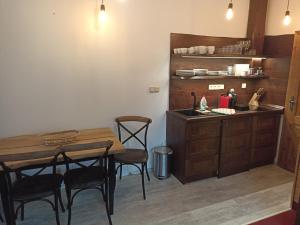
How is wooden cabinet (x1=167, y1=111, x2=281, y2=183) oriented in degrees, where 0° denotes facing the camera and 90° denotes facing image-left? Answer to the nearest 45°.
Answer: approximately 315°

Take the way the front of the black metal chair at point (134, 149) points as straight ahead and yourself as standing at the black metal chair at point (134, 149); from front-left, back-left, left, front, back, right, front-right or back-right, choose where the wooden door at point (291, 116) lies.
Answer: back-left

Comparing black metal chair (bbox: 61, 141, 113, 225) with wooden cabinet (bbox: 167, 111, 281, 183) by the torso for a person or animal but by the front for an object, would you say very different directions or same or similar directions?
very different directions

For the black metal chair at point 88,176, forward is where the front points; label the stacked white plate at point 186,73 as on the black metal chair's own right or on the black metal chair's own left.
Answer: on the black metal chair's own right

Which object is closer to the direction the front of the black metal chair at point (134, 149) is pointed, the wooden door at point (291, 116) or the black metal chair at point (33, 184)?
the black metal chair

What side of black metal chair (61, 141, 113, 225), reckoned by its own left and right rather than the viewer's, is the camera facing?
back

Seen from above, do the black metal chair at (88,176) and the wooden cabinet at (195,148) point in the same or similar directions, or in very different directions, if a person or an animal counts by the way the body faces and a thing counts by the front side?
very different directions

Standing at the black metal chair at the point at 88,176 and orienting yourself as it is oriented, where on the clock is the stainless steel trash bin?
The stainless steel trash bin is roughly at 2 o'clock from the black metal chair.

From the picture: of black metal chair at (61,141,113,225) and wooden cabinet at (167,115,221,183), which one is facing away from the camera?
the black metal chair

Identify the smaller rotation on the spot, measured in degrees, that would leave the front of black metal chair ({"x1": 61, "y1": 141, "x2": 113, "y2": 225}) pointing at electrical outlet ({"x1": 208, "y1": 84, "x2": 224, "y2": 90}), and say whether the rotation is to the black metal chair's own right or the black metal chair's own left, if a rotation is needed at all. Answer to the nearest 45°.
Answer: approximately 45° to the black metal chair's own right
